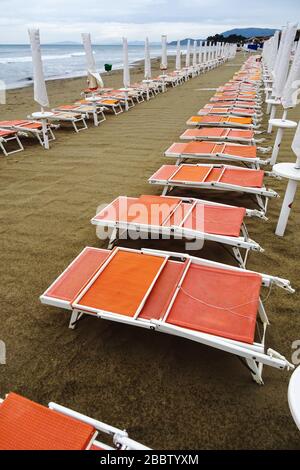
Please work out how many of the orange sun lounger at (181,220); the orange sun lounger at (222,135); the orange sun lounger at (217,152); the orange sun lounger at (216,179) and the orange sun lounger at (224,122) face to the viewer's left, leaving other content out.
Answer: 5

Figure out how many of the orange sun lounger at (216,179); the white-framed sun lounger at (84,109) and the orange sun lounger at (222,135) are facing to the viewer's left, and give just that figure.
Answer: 3

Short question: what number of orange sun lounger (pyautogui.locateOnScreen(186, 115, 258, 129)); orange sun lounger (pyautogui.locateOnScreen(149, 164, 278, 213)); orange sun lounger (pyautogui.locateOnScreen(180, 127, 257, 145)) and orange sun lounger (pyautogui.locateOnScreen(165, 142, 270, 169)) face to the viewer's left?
4

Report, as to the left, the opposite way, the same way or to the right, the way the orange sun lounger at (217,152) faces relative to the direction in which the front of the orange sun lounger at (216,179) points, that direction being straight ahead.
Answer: the same way

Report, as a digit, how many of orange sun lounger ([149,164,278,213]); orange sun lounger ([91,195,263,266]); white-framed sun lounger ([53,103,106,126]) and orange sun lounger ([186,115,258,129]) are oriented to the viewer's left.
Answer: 4

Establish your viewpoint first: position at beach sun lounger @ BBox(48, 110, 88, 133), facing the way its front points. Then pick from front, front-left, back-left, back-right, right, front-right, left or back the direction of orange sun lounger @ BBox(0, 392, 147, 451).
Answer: back-left

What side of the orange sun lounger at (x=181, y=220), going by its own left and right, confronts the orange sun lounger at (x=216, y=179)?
right

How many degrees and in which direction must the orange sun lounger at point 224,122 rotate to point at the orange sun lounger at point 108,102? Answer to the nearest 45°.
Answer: approximately 45° to its right

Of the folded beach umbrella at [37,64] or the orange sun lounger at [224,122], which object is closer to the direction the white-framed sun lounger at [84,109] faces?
the folded beach umbrella

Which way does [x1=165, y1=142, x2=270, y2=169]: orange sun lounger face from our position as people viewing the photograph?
facing to the left of the viewer

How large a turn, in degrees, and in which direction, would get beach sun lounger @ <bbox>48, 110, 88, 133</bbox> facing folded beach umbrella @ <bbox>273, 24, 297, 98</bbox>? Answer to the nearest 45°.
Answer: approximately 180°

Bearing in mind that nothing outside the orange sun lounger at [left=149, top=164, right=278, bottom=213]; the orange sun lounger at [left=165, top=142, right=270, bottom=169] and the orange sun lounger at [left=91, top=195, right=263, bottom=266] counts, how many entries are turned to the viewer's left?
3

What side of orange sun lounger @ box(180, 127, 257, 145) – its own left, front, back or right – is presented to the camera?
left

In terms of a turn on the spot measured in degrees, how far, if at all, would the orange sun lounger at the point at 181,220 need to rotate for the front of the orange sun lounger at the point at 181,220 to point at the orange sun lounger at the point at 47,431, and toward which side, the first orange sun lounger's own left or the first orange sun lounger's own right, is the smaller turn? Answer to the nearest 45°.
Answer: approximately 90° to the first orange sun lounger's own left

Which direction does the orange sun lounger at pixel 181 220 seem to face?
to the viewer's left

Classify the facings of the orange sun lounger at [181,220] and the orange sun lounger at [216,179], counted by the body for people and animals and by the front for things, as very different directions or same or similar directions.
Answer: same or similar directions

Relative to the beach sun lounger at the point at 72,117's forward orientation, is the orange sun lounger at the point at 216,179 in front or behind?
behind

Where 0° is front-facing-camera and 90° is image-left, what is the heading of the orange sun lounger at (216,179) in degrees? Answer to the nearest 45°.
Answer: approximately 90°

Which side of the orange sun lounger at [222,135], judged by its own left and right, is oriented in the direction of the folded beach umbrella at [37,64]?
front

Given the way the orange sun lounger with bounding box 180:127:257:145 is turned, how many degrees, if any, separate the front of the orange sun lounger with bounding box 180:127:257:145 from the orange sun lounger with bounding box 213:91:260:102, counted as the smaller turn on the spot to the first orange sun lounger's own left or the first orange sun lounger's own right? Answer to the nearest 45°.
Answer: approximately 90° to the first orange sun lounger's own right

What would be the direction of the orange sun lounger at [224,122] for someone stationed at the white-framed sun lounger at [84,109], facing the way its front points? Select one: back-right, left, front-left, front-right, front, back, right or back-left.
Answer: back-left
